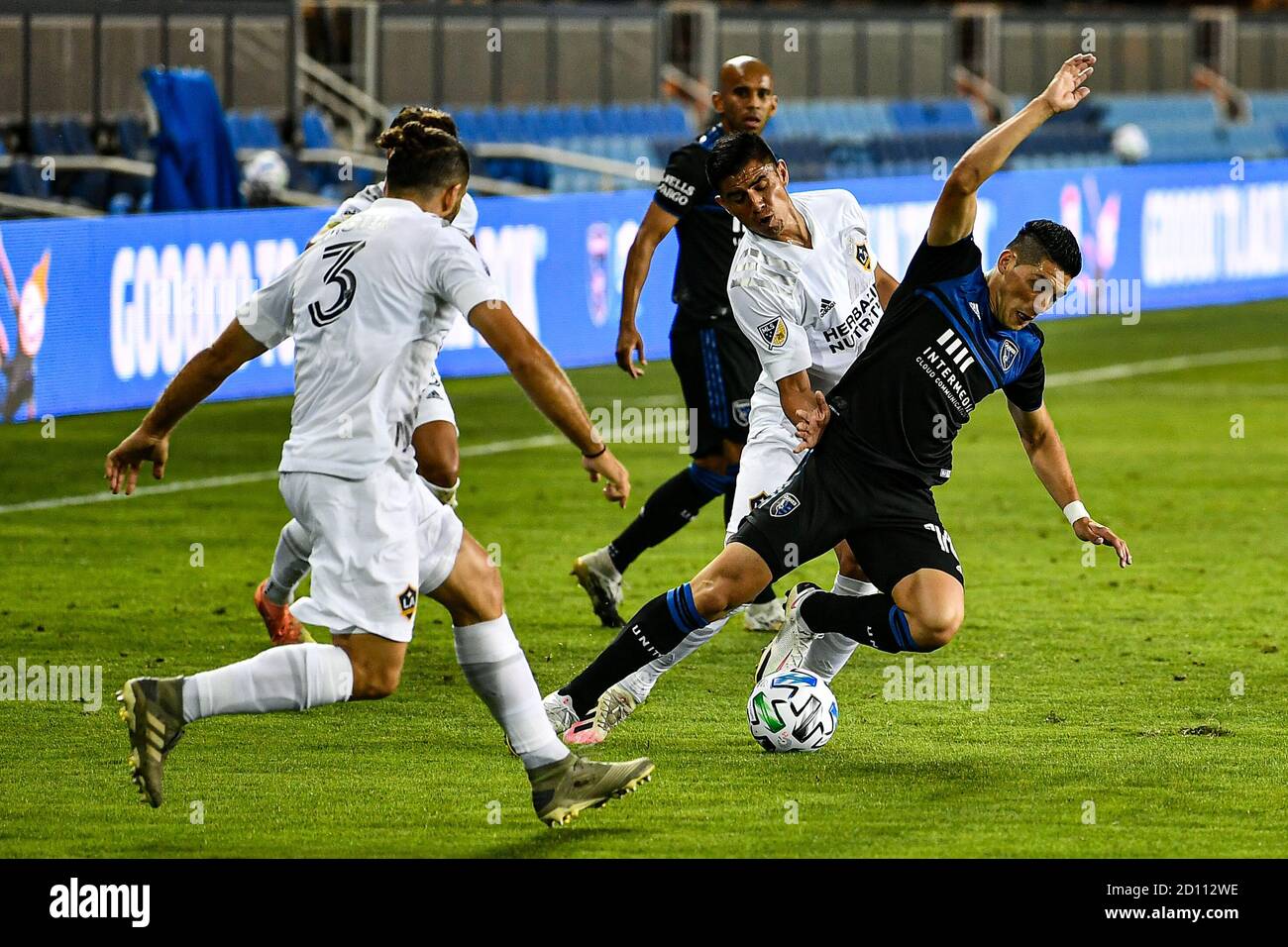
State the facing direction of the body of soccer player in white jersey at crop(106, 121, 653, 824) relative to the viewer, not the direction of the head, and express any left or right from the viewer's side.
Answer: facing away from the viewer and to the right of the viewer

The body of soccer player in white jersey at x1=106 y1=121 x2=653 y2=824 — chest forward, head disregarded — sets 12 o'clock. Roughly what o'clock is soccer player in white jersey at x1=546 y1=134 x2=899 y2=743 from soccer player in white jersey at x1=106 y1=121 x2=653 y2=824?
soccer player in white jersey at x1=546 y1=134 x2=899 y2=743 is roughly at 12 o'clock from soccer player in white jersey at x1=106 y1=121 x2=653 y2=824.

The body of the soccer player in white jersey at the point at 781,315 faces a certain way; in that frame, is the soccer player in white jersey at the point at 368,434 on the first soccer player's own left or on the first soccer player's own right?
on the first soccer player's own right

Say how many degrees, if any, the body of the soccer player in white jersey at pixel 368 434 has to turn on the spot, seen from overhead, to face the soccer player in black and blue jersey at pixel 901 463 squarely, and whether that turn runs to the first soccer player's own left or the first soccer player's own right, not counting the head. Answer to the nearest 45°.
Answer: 0° — they already face them

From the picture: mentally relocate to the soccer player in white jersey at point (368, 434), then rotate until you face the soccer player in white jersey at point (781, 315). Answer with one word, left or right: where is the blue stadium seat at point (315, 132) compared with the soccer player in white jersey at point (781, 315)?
left

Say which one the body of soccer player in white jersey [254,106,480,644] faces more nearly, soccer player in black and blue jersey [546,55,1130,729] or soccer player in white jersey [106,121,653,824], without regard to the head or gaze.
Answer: the soccer player in black and blue jersey

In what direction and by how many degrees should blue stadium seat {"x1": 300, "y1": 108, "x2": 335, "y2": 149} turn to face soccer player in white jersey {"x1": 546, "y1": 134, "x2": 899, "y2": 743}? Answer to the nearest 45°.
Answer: approximately 45° to its right

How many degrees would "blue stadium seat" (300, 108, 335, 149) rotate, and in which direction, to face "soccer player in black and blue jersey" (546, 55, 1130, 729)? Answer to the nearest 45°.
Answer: approximately 45° to its right

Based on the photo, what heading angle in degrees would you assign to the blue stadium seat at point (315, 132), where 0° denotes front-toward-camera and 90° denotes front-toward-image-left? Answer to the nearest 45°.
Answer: approximately 315°
